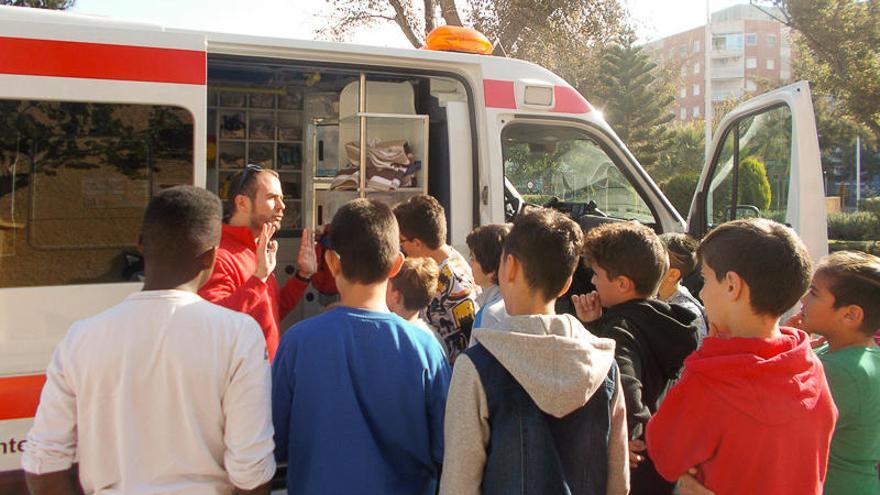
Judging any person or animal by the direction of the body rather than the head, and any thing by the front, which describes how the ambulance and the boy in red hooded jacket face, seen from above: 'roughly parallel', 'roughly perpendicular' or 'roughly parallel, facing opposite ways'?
roughly perpendicular

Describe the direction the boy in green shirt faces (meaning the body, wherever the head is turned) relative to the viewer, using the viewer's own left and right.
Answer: facing to the left of the viewer

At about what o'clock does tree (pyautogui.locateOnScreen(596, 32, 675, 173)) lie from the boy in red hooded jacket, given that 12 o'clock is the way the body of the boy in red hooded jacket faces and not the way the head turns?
The tree is roughly at 1 o'clock from the boy in red hooded jacket.

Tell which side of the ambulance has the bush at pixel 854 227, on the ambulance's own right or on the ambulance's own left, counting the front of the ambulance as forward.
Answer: on the ambulance's own left

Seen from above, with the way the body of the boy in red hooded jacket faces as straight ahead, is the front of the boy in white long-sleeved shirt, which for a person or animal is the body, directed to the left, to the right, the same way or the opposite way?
the same way

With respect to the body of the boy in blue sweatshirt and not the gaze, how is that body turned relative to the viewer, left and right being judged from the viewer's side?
facing away from the viewer

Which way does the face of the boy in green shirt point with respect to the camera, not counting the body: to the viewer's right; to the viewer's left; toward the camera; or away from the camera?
to the viewer's left

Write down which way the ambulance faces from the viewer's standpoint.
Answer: facing to the right of the viewer

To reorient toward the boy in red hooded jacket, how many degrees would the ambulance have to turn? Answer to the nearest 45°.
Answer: approximately 45° to its right

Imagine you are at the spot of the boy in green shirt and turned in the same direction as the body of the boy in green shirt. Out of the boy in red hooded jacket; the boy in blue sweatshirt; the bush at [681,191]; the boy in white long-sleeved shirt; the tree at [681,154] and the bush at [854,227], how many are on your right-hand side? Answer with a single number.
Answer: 3

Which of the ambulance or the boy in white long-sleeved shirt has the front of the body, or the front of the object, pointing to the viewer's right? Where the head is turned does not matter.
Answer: the ambulance

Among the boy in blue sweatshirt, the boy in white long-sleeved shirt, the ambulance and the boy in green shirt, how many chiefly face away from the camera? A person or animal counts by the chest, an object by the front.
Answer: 2

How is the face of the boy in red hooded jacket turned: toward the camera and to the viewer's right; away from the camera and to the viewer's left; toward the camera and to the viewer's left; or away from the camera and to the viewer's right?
away from the camera and to the viewer's left

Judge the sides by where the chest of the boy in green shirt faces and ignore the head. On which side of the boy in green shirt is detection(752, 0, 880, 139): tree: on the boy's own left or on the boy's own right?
on the boy's own right

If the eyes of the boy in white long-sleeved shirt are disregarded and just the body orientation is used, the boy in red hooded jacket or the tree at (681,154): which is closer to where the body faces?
the tree

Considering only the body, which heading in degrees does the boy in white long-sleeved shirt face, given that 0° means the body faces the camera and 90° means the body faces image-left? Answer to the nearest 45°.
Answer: approximately 180°

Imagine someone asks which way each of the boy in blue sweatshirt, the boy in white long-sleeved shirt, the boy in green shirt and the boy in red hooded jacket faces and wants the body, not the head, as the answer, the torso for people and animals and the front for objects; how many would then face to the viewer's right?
0

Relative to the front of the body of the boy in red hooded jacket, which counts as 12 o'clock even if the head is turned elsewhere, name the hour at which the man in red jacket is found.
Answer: The man in red jacket is roughly at 11 o'clock from the boy in red hooded jacket.

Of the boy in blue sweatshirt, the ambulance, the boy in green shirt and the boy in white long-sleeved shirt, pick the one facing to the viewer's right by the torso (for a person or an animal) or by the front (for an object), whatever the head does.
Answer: the ambulance

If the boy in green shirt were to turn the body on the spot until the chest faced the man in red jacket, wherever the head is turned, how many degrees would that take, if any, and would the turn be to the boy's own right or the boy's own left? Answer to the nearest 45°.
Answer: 0° — they already face them
